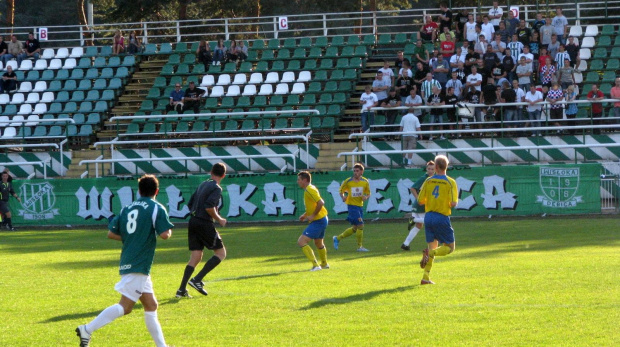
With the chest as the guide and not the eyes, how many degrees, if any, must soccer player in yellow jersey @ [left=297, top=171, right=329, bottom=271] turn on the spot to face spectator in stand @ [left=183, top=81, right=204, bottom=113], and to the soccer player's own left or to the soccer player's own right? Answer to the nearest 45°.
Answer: approximately 90° to the soccer player's own right

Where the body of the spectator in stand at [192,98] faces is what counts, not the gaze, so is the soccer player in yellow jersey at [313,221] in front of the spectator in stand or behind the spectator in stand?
in front

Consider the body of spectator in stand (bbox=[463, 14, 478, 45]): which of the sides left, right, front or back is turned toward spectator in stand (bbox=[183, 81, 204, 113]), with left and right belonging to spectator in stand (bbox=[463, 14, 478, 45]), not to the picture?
right

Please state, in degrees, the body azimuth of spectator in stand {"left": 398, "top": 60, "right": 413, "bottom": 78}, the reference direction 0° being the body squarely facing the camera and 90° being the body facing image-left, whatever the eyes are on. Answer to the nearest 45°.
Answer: approximately 0°

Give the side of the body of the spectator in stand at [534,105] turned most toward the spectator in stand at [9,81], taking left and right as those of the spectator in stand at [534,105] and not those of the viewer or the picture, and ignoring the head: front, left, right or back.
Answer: right

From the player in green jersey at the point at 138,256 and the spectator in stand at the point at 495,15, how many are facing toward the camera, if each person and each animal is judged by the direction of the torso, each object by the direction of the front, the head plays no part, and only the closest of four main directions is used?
1

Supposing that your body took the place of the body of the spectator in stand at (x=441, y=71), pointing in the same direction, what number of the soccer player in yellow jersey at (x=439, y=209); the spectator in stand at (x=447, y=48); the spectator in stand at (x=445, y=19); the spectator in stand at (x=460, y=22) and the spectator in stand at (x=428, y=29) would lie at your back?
4
